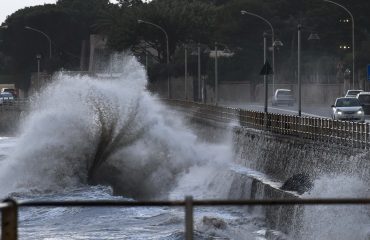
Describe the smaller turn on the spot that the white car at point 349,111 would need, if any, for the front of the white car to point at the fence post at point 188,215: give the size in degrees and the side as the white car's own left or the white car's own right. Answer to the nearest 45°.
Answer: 0° — it already faces it

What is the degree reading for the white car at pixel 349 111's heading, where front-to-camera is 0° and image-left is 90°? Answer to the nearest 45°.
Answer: approximately 0°

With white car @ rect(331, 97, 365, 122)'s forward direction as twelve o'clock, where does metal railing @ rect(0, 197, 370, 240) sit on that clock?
The metal railing is roughly at 12 o'clock from the white car.

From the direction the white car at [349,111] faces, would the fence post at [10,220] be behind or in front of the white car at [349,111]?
in front
